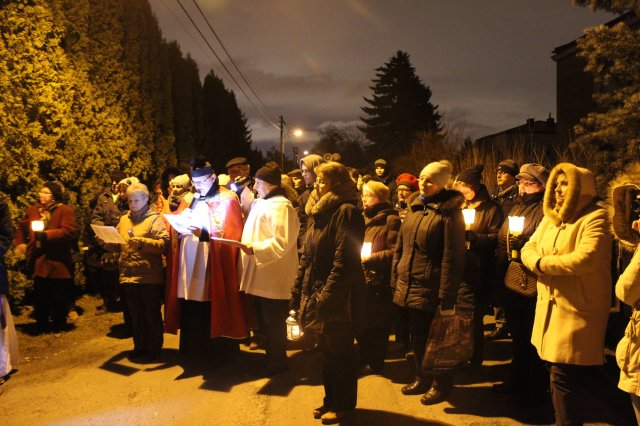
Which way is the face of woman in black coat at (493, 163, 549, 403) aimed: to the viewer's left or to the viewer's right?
to the viewer's left

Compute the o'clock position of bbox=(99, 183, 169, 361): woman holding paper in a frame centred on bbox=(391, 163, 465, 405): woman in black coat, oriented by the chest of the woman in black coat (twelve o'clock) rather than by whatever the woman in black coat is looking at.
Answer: The woman holding paper is roughly at 2 o'clock from the woman in black coat.

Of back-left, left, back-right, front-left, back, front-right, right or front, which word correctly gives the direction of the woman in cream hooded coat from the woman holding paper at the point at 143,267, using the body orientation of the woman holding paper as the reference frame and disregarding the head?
left

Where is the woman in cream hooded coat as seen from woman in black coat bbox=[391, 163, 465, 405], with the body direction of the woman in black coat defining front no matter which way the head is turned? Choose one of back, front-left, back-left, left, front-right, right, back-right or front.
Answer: left

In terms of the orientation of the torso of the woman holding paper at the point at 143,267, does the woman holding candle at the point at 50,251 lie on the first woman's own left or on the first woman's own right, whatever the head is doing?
on the first woman's own right

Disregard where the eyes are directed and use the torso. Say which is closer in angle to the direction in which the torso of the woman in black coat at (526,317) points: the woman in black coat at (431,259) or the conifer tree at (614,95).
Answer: the woman in black coat

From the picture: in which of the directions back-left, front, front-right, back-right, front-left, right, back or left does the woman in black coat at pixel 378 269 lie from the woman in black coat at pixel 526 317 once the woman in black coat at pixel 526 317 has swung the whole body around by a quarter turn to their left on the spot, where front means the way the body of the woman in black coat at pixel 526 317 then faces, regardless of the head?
back-right

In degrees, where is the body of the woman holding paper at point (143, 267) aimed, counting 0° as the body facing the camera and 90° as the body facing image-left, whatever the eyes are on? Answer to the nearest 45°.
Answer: approximately 45°

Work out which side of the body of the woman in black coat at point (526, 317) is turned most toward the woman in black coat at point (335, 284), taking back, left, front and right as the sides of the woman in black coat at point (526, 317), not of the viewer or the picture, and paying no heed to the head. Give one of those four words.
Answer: front

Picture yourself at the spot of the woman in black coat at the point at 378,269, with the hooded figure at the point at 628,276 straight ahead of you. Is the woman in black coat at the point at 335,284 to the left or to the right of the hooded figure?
right

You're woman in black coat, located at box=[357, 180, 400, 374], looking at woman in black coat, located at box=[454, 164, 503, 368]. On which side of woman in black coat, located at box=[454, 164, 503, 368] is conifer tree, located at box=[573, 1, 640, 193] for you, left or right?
left

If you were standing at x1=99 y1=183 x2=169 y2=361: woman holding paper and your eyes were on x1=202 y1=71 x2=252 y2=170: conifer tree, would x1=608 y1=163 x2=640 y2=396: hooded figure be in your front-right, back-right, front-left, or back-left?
back-right
